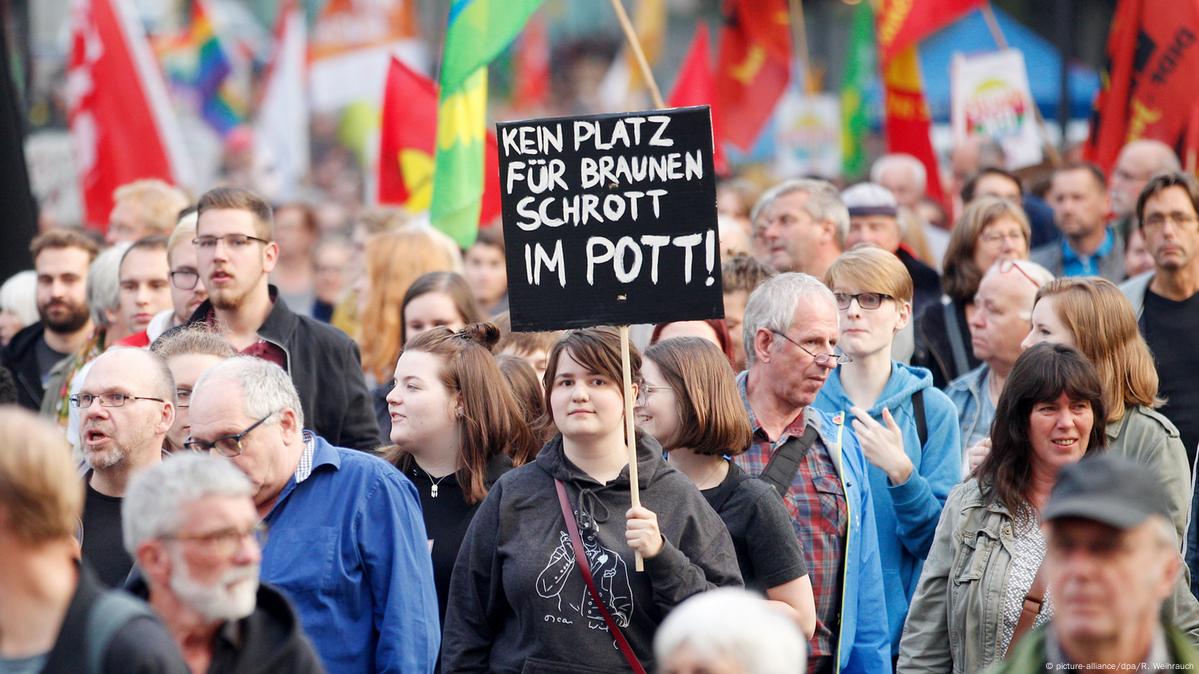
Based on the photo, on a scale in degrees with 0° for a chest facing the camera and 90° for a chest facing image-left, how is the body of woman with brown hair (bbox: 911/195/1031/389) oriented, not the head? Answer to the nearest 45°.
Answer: approximately 315°

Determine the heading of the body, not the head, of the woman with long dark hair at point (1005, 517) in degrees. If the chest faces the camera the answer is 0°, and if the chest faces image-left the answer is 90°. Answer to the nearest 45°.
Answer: approximately 315°

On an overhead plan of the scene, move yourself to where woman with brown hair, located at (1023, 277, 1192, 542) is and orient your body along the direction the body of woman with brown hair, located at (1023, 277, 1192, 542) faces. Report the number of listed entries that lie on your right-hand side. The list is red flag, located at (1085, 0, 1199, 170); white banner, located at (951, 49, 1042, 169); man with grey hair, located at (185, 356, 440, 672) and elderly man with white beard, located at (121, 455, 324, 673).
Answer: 2

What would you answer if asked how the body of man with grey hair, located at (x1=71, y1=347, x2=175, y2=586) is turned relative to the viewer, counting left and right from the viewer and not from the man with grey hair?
facing the viewer and to the left of the viewer

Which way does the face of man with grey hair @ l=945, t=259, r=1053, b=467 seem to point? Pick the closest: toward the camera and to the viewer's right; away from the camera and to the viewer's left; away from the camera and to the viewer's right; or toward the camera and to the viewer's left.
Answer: toward the camera and to the viewer's left

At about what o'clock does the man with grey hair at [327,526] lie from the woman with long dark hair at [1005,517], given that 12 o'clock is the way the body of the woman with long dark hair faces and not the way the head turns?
The man with grey hair is roughly at 4 o'clock from the woman with long dark hair.

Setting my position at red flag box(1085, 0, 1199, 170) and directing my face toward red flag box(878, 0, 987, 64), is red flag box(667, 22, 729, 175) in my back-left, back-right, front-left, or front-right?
front-left

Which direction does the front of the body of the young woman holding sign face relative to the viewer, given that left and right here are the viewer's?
facing the viewer

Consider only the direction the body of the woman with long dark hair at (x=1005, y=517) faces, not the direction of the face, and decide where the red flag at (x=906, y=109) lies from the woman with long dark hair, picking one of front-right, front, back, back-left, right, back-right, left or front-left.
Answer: back-left

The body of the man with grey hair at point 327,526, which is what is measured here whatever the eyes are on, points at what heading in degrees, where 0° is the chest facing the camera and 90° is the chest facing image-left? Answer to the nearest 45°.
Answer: approximately 45°
